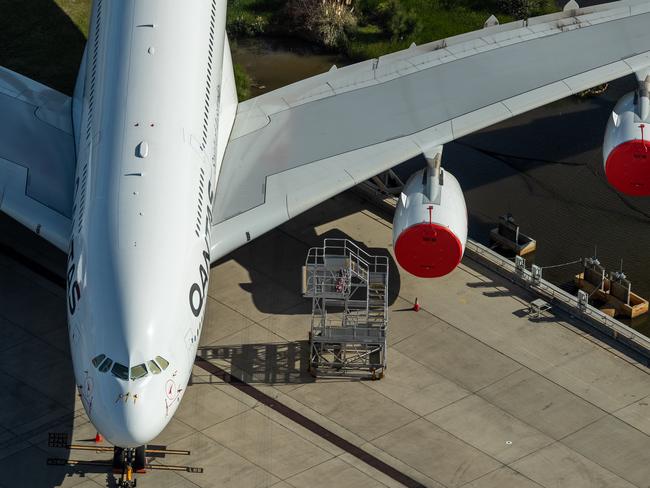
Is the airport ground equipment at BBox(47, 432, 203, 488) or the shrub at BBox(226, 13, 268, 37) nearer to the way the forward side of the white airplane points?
the airport ground equipment

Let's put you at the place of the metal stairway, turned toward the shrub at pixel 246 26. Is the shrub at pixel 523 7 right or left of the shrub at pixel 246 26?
right

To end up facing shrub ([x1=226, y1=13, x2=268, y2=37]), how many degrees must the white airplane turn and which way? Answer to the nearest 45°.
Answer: approximately 180°

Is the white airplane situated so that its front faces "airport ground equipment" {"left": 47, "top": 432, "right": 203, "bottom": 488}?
yes

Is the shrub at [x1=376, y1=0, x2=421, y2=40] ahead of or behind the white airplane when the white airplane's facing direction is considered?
behind

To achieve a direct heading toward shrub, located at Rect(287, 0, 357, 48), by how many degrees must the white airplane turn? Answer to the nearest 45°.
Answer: approximately 180°

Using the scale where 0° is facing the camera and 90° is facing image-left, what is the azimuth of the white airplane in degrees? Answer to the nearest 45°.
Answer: approximately 0°

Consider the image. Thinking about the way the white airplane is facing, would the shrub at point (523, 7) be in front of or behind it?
behind
